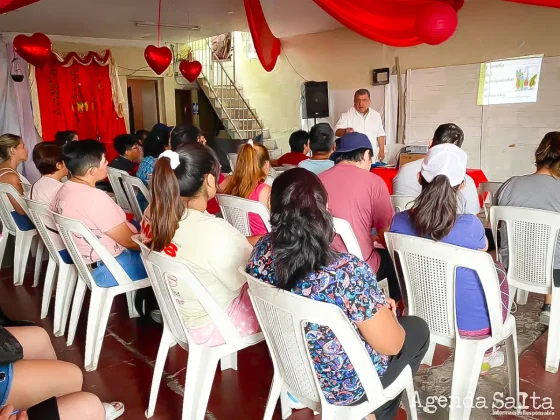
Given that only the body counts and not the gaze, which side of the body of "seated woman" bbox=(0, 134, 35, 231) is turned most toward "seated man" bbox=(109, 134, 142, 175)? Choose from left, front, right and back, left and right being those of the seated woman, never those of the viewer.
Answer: front

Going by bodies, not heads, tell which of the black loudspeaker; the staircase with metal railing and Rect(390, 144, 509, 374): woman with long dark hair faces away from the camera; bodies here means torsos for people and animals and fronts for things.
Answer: the woman with long dark hair

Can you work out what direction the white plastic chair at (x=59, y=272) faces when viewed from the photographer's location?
facing away from the viewer and to the right of the viewer

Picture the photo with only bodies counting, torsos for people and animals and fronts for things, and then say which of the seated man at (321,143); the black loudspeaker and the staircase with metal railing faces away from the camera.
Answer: the seated man

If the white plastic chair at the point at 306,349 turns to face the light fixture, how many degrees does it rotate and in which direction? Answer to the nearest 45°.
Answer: approximately 45° to its left

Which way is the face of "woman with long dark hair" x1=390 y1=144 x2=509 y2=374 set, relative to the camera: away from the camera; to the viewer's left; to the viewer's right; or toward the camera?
away from the camera

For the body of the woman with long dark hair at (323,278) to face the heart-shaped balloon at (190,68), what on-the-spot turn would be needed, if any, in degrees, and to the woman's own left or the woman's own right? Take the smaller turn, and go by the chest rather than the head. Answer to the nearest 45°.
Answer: approximately 45° to the woman's own left

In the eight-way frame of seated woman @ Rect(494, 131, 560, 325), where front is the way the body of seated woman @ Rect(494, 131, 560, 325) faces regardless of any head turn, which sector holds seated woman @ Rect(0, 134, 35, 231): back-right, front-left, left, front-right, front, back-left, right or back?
left

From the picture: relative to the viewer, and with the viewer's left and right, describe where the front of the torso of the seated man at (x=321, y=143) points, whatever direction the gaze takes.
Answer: facing away from the viewer

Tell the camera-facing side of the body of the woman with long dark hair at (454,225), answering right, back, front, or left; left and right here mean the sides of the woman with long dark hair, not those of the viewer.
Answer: back

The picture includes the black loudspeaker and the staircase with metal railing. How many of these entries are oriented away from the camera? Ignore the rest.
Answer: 0

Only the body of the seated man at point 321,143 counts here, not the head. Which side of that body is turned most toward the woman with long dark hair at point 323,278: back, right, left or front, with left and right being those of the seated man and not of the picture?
back

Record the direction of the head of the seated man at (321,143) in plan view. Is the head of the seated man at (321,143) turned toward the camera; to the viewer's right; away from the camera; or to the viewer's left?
away from the camera

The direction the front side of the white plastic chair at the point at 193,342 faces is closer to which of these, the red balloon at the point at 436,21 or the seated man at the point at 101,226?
the red balloon

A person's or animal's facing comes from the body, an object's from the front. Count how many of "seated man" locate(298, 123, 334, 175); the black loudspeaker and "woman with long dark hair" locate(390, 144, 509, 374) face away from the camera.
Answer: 2

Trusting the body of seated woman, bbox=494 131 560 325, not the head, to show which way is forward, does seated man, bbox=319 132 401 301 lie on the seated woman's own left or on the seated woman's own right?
on the seated woman's own left

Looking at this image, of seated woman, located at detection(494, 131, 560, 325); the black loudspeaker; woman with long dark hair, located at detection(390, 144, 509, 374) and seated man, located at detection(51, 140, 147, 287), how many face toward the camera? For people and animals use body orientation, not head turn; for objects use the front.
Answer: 1

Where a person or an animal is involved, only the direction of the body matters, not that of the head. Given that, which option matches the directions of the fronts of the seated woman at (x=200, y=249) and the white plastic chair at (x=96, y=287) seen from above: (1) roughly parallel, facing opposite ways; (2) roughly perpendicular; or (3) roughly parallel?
roughly parallel

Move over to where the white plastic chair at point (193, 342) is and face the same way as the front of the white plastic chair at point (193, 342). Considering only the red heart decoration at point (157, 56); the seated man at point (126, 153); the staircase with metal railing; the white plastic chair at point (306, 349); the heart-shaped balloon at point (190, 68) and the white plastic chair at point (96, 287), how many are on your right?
1

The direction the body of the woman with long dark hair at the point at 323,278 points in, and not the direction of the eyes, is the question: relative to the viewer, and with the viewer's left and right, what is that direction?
facing away from the viewer and to the right of the viewer
